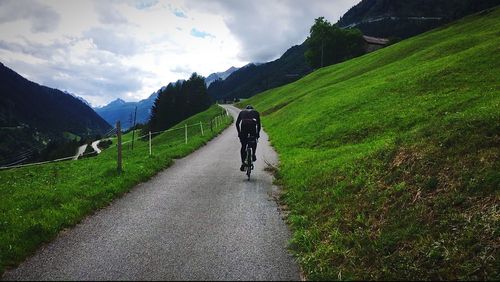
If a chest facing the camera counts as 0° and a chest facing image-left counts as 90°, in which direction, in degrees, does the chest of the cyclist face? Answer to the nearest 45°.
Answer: approximately 180°
